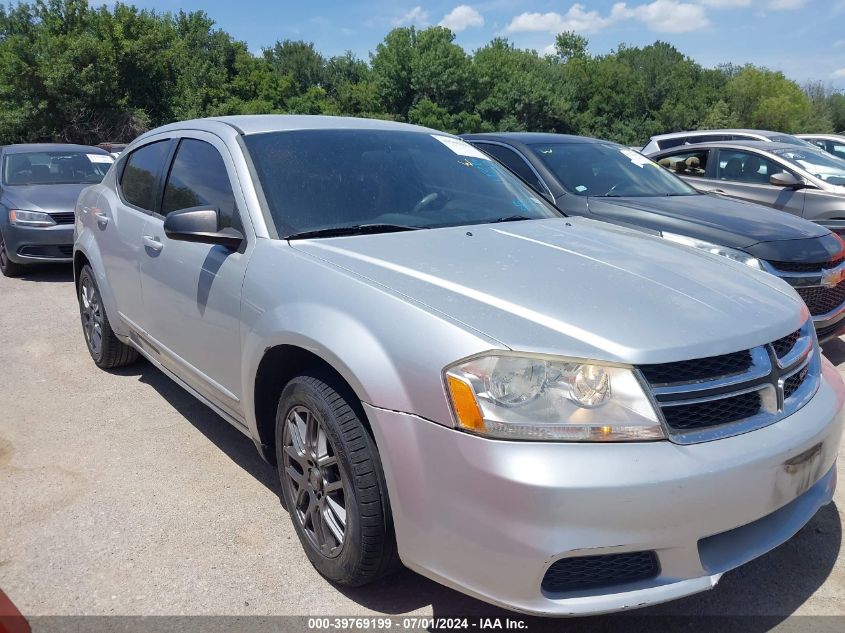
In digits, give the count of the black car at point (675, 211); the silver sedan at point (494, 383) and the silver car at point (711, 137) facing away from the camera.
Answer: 0

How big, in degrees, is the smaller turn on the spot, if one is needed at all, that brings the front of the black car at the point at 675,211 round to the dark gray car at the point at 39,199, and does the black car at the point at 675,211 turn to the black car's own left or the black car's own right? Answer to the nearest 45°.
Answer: approximately 135° to the black car's own right

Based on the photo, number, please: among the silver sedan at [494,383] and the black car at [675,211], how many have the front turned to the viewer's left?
0

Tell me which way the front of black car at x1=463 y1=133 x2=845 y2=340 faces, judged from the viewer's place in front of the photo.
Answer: facing the viewer and to the right of the viewer

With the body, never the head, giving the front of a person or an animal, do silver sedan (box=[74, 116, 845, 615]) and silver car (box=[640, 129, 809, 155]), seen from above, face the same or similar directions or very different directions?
same or similar directions

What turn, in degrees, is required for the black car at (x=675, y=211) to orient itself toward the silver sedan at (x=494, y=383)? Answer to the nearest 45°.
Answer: approximately 45° to its right

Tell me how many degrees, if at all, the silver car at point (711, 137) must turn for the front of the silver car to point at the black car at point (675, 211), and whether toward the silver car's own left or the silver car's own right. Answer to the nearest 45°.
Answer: approximately 45° to the silver car's own right

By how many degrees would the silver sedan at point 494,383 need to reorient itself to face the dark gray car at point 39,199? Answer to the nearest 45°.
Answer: approximately 180°

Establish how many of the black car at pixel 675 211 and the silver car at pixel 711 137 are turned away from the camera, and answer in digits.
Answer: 0

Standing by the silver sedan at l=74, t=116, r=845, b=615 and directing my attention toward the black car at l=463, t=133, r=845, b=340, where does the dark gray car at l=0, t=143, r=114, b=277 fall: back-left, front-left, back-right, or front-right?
front-left

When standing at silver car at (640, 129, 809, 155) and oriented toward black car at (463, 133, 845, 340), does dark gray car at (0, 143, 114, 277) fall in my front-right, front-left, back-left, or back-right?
front-right

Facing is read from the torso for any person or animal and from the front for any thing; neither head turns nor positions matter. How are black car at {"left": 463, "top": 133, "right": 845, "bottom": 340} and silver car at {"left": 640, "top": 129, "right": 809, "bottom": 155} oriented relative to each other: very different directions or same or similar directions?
same or similar directions

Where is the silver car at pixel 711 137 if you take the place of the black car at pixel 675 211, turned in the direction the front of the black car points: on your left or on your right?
on your left
